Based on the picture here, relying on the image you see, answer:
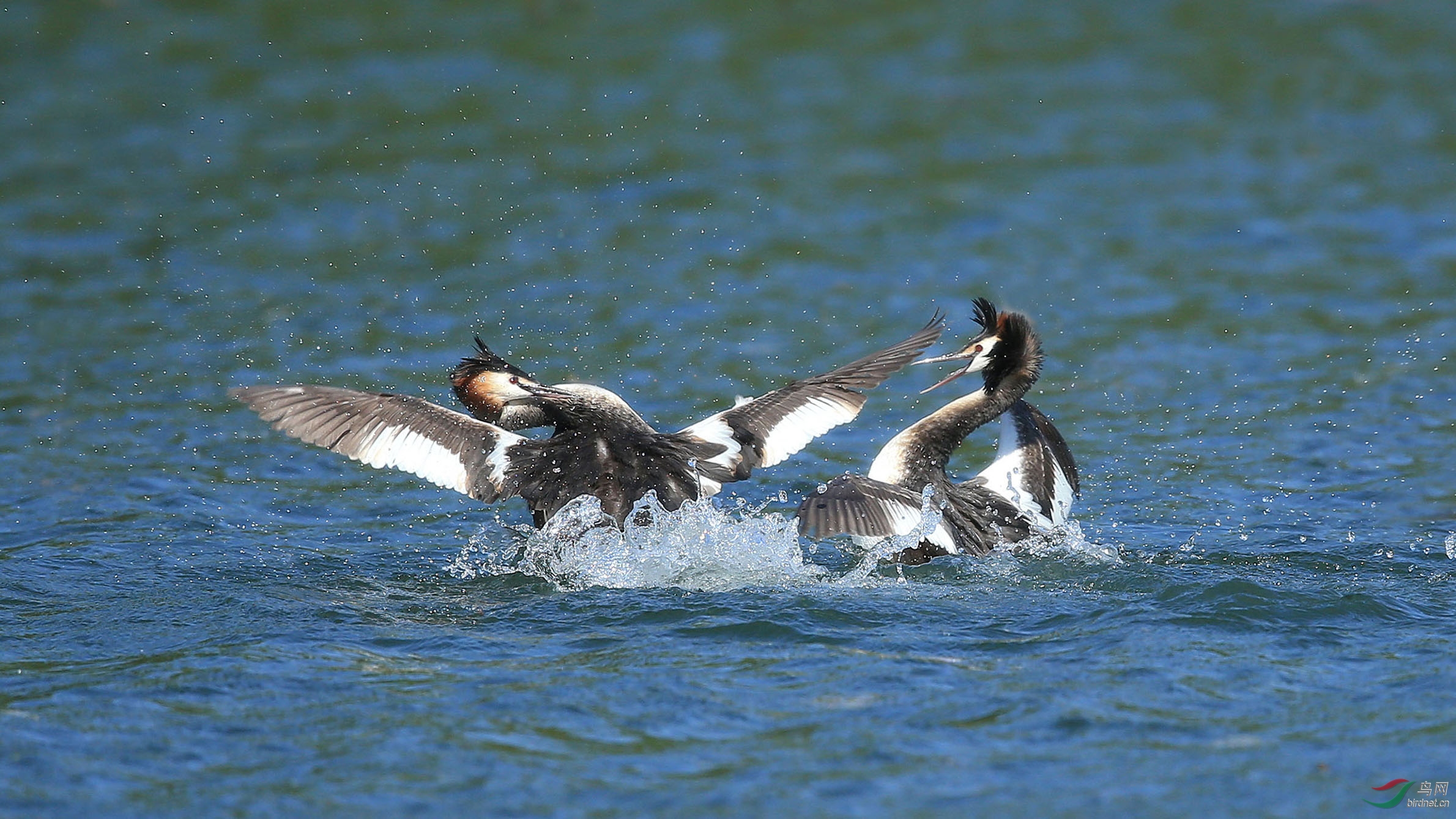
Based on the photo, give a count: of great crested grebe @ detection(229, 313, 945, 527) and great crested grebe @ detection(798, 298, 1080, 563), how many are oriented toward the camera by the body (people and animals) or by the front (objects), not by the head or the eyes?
0

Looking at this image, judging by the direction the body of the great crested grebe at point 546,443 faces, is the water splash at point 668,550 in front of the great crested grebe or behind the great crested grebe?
behind

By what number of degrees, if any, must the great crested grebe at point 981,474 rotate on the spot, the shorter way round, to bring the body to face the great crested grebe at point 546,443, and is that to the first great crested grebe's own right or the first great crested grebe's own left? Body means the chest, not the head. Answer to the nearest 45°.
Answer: approximately 45° to the first great crested grebe's own left

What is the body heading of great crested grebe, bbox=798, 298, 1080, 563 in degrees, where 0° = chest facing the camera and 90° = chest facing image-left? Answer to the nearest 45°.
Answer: approximately 135°

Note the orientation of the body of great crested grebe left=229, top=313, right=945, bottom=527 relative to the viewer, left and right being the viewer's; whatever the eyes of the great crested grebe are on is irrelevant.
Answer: facing away from the viewer

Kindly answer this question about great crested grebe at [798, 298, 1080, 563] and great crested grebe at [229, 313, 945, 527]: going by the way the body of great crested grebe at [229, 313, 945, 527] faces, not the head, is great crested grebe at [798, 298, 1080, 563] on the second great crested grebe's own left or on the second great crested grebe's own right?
on the second great crested grebe's own right
